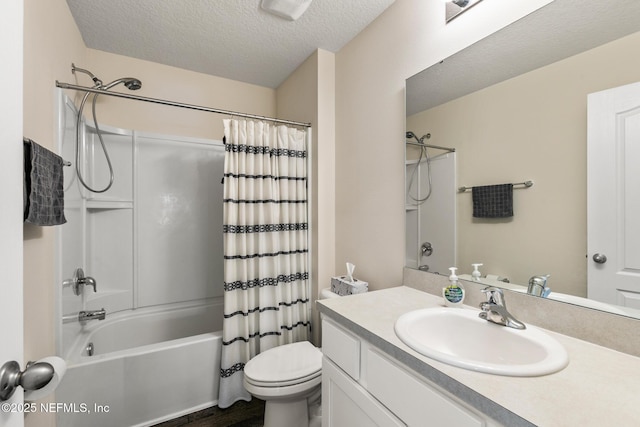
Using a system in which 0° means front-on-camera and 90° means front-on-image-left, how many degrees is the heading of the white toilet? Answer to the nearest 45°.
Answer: approximately 45°

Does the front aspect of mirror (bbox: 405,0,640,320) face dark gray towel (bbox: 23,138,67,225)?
yes

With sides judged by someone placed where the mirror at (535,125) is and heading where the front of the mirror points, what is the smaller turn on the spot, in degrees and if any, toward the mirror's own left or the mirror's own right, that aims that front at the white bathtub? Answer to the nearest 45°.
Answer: approximately 45° to the mirror's own right

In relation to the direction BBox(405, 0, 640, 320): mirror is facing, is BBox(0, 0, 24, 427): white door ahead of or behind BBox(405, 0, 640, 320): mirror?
ahead

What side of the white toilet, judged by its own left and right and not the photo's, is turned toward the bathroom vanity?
left

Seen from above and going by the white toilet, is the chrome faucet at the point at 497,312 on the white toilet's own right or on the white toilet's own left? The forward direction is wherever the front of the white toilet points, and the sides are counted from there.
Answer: on the white toilet's own left

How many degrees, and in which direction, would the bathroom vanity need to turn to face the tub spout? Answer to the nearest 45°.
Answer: approximately 45° to its right
